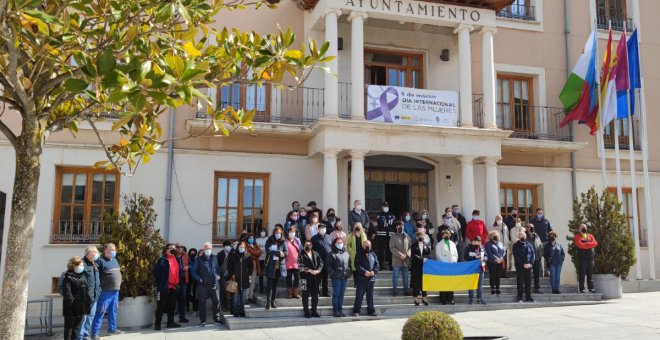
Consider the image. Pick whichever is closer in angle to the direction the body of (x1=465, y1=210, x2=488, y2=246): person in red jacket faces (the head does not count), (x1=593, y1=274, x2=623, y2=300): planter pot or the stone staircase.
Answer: the stone staircase

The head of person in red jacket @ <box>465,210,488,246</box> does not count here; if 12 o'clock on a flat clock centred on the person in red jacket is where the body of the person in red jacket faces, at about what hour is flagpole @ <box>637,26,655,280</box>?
The flagpole is roughly at 8 o'clock from the person in red jacket.

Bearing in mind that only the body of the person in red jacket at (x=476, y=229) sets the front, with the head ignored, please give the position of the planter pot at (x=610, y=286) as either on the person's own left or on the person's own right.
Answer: on the person's own left

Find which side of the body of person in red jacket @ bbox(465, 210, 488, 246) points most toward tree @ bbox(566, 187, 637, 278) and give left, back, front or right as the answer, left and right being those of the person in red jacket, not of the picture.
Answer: left

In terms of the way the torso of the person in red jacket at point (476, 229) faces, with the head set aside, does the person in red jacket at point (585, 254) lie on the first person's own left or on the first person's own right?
on the first person's own left

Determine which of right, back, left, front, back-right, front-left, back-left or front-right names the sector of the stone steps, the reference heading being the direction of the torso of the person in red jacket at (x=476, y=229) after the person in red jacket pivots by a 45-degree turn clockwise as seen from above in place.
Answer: front

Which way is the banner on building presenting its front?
toward the camera

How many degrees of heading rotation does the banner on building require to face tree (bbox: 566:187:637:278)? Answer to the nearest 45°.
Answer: approximately 90° to its left

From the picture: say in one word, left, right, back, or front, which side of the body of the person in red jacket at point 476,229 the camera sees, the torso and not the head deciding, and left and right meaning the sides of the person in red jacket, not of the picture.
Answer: front

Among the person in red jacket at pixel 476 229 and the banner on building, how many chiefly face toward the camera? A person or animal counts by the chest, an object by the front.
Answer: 2

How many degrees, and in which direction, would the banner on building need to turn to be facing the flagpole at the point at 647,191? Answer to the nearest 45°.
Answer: approximately 90° to its left

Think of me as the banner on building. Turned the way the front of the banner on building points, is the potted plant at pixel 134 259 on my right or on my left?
on my right
